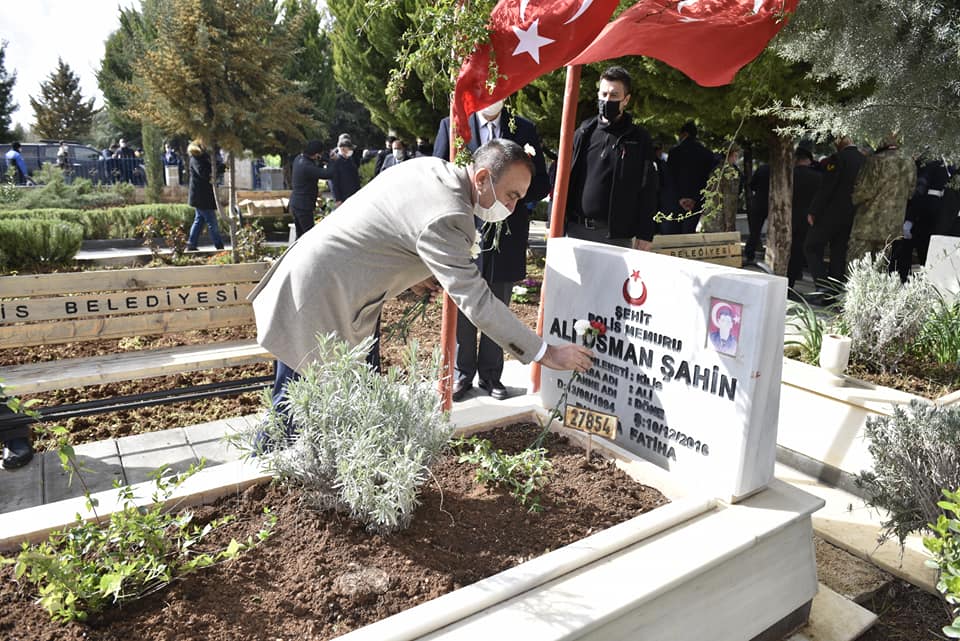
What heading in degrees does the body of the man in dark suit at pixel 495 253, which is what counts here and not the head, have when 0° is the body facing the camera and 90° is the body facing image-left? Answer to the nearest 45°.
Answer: approximately 0°

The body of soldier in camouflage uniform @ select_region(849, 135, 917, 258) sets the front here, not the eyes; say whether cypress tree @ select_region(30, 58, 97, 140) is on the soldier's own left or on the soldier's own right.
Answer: on the soldier's own left

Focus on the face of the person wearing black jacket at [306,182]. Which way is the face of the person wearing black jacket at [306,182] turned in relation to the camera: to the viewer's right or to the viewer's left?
to the viewer's right

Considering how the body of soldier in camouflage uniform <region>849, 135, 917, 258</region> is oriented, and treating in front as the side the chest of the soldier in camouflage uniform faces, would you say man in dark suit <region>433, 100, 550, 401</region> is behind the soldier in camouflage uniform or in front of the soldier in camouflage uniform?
behind

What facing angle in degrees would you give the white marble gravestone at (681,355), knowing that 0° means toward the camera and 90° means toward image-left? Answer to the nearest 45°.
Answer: approximately 45°

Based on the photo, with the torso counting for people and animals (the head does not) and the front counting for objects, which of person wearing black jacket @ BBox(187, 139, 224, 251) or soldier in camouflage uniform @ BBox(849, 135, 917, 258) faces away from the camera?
the soldier in camouflage uniform

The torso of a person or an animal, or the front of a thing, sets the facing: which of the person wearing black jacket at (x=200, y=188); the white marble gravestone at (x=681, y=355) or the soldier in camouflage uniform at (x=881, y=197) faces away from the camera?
the soldier in camouflage uniform

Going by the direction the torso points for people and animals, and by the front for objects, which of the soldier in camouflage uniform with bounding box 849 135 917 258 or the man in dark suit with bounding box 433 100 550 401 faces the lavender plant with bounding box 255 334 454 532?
the man in dark suit

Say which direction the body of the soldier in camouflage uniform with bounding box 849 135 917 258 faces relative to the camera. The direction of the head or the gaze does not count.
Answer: away from the camera
